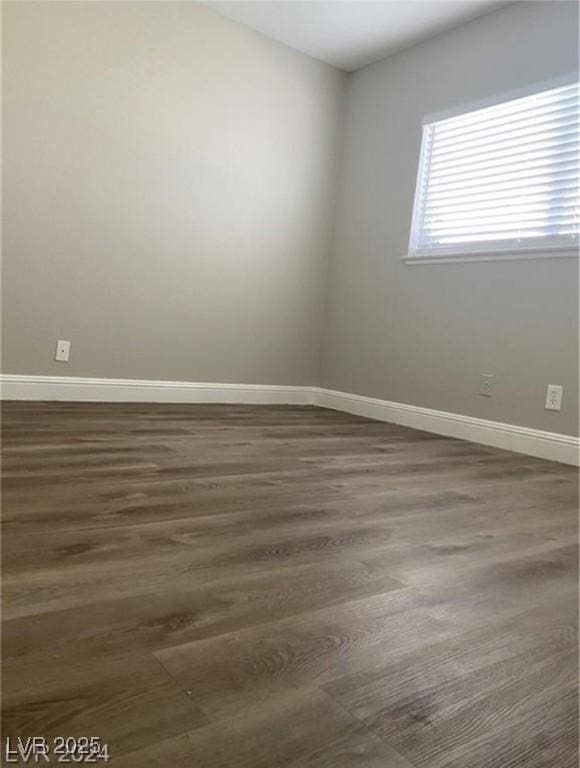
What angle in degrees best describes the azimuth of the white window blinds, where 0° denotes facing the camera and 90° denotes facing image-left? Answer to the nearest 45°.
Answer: approximately 45°
